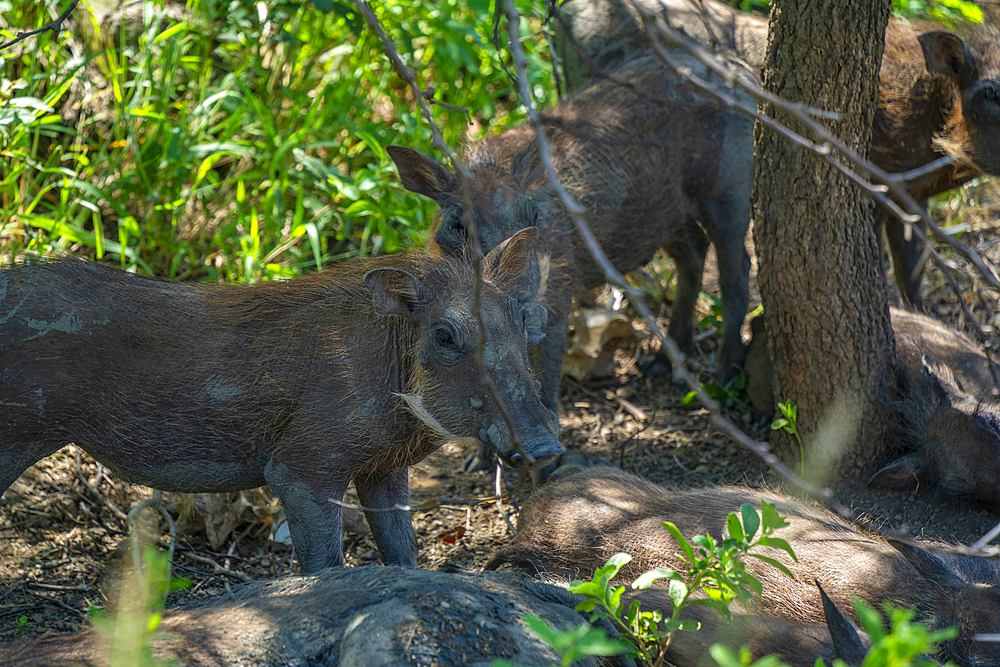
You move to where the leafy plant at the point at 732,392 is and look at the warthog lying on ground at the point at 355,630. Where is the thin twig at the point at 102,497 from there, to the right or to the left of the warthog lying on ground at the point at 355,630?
right

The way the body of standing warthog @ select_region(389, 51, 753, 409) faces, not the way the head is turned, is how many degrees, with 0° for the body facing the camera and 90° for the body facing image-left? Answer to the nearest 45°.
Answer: approximately 45°

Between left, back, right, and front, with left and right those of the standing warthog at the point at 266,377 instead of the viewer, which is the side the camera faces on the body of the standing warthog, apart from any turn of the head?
right

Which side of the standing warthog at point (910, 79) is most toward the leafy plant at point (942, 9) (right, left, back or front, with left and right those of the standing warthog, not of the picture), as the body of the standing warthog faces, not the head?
left

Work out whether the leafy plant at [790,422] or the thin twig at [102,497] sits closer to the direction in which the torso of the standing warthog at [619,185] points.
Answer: the thin twig

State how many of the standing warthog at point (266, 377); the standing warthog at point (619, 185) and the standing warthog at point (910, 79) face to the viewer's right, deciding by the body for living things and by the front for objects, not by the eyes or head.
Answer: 2

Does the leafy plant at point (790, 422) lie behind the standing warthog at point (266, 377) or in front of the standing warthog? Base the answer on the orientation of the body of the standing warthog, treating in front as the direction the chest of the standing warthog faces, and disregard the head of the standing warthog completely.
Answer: in front

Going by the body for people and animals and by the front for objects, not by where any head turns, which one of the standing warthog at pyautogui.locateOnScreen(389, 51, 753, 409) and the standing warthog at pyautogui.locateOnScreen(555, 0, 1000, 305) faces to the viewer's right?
the standing warthog at pyautogui.locateOnScreen(555, 0, 1000, 305)

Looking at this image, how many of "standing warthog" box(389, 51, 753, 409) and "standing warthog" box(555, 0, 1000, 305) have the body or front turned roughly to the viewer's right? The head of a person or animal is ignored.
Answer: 1

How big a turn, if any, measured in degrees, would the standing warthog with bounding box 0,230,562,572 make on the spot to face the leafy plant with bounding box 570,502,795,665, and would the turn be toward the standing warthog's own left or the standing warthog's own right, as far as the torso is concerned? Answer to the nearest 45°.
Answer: approximately 45° to the standing warthog's own right

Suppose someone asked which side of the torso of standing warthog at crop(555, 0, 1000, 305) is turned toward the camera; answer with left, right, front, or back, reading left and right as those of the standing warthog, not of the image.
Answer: right

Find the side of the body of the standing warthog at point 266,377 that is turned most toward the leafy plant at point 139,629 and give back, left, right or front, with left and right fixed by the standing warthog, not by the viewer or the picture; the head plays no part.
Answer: right
